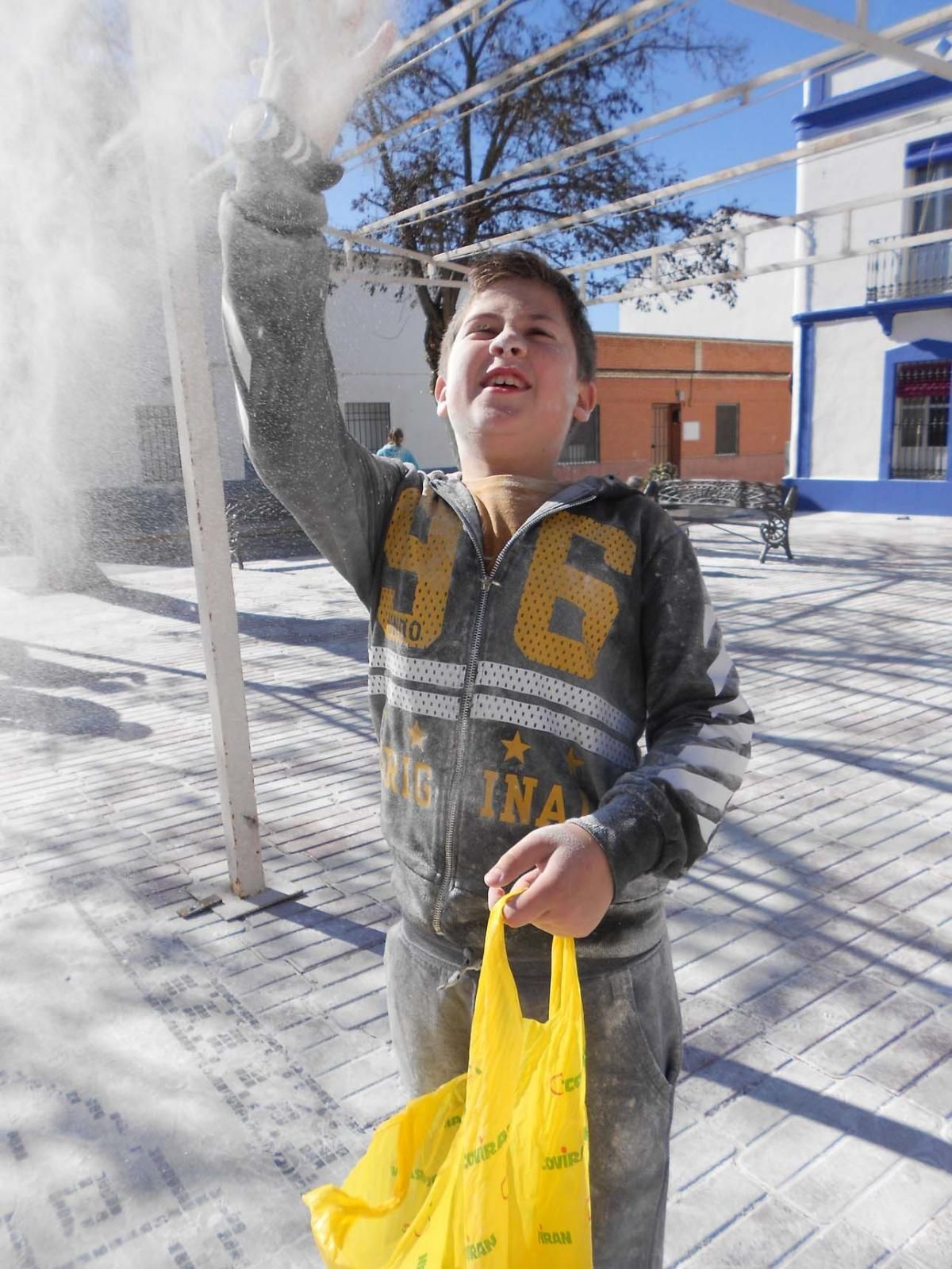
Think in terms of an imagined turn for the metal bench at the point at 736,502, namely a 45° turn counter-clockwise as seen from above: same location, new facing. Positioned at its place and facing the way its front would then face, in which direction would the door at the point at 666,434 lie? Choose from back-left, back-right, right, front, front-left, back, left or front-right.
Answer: back

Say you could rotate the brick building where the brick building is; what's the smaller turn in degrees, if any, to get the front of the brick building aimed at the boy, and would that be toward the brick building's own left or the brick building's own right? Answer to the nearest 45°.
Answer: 0° — it already faces them

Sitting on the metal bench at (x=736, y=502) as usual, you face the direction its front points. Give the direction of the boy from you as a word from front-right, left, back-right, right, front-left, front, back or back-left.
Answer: front-left

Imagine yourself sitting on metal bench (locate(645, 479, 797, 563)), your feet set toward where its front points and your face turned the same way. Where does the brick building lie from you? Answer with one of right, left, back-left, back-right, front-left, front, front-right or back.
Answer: back-right

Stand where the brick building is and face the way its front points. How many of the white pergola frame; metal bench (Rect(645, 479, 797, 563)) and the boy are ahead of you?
3

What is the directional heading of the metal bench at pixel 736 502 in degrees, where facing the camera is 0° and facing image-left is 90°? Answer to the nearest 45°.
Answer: approximately 45°

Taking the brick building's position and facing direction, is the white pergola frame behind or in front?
in front

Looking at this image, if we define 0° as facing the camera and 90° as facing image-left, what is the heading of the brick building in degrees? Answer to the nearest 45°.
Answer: approximately 0°

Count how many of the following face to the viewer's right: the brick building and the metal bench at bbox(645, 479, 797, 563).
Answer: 0
